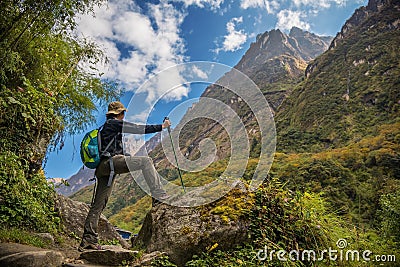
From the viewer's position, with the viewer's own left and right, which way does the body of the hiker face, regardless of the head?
facing to the right of the viewer
